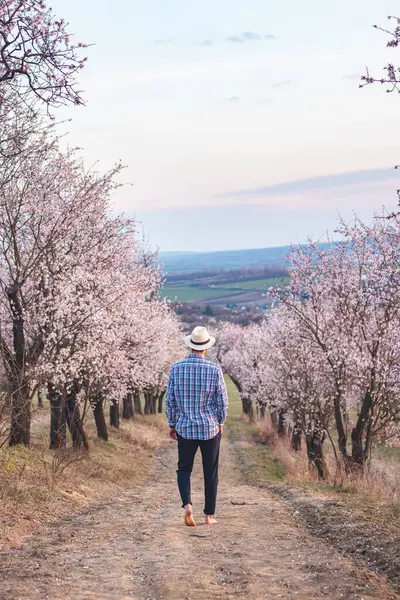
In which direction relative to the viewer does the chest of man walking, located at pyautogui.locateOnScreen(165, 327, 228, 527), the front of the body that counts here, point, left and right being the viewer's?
facing away from the viewer
